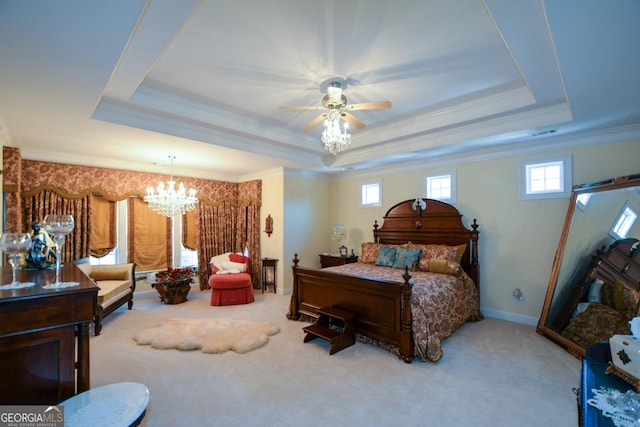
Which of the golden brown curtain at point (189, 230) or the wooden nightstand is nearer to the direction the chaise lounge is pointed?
the wooden nightstand

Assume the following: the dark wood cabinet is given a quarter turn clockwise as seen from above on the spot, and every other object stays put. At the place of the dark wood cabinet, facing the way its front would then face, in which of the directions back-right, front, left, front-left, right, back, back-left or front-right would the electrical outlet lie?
back-left

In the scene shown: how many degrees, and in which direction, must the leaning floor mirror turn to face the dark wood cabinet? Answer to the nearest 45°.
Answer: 0° — it already faces it

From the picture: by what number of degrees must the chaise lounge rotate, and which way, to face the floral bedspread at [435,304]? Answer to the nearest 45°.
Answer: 0° — it already faces it

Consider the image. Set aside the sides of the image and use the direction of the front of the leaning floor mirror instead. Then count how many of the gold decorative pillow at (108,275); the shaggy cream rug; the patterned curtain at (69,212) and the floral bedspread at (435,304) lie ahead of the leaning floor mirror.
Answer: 4

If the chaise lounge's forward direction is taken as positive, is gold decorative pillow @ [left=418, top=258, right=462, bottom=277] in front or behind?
in front

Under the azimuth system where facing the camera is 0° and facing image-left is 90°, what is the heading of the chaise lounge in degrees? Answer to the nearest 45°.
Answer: approximately 315°

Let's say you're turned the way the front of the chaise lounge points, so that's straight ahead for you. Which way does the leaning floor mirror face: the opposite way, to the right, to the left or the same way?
the opposite way

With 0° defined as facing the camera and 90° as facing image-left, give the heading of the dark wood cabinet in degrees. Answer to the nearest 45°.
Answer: approximately 315°

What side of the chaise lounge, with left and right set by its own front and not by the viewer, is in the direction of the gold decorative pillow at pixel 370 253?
front

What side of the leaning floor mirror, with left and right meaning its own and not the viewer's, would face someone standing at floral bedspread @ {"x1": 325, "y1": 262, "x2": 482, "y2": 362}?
front

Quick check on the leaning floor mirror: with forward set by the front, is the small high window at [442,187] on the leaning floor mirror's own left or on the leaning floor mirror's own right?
on the leaning floor mirror's own right

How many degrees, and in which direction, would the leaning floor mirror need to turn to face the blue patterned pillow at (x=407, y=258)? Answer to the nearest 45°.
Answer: approximately 45° to its right

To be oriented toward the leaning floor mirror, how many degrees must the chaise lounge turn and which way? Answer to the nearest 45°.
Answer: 0° — it already faces it

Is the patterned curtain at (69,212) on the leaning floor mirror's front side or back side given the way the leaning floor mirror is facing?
on the front side

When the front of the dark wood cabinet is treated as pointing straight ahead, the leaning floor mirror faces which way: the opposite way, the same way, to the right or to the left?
the opposite way

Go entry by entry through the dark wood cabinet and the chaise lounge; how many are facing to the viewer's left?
0
